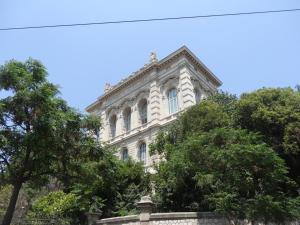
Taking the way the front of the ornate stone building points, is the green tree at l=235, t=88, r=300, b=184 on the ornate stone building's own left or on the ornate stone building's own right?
on the ornate stone building's own left

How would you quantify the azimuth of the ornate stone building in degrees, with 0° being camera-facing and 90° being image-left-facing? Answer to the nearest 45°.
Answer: approximately 45°

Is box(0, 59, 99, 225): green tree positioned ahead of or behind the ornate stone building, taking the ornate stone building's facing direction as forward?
ahead
